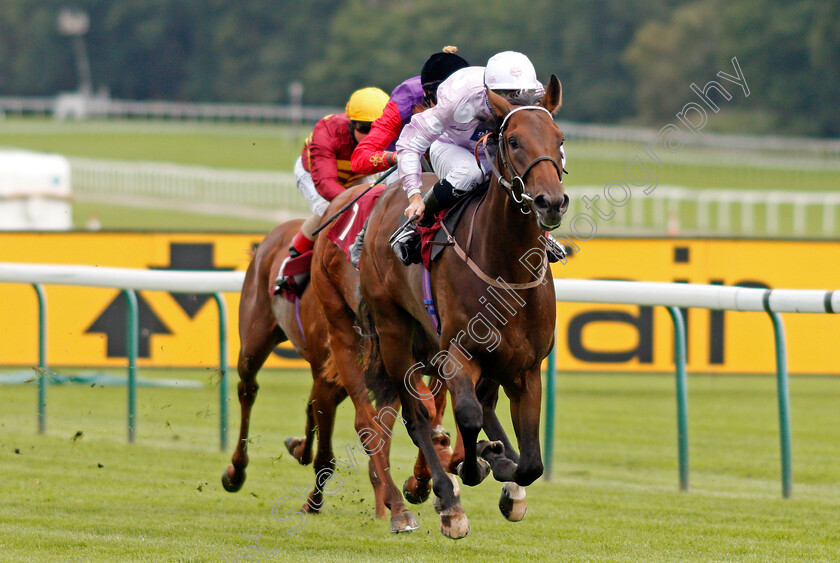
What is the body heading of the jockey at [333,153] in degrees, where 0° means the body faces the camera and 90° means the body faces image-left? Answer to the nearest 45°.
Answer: approximately 315°

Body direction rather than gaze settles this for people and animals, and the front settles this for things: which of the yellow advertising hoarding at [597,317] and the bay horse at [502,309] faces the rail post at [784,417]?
the yellow advertising hoarding

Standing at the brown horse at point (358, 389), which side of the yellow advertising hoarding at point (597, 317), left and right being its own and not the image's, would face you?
front

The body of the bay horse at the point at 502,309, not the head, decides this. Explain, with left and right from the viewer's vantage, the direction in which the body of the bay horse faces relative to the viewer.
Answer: facing the viewer and to the right of the viewer

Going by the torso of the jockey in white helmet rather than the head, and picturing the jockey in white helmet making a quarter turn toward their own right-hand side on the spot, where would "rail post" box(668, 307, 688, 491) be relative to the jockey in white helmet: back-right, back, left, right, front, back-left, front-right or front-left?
back

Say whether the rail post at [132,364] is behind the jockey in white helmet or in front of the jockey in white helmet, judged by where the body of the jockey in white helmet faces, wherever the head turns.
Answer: behind

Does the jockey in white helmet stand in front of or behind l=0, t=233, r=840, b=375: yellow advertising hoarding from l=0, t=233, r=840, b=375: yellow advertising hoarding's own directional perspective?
in front

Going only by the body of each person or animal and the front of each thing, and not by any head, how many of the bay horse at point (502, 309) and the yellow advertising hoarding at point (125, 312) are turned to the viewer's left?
0

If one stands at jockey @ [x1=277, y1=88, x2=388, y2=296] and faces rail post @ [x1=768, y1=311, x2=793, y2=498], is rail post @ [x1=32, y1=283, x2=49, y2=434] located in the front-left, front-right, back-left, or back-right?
back-left

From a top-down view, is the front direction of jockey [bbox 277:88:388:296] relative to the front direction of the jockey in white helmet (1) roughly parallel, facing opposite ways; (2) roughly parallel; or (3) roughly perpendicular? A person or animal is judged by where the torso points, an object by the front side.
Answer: roughly parallel

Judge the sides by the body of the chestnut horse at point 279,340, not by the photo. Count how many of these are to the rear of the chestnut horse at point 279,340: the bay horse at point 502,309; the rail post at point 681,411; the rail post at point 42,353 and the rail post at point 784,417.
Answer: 1

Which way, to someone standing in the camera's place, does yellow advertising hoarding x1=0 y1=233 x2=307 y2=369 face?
facing the viewer

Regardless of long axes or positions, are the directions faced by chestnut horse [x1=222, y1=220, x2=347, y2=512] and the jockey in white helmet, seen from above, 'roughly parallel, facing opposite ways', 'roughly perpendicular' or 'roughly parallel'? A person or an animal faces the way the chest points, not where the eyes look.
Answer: roughly parallel

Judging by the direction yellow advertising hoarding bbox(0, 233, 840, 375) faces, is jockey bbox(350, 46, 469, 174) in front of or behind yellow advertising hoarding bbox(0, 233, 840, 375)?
in front

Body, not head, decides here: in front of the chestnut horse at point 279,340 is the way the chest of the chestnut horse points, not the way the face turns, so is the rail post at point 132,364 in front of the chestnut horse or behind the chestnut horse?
behind
